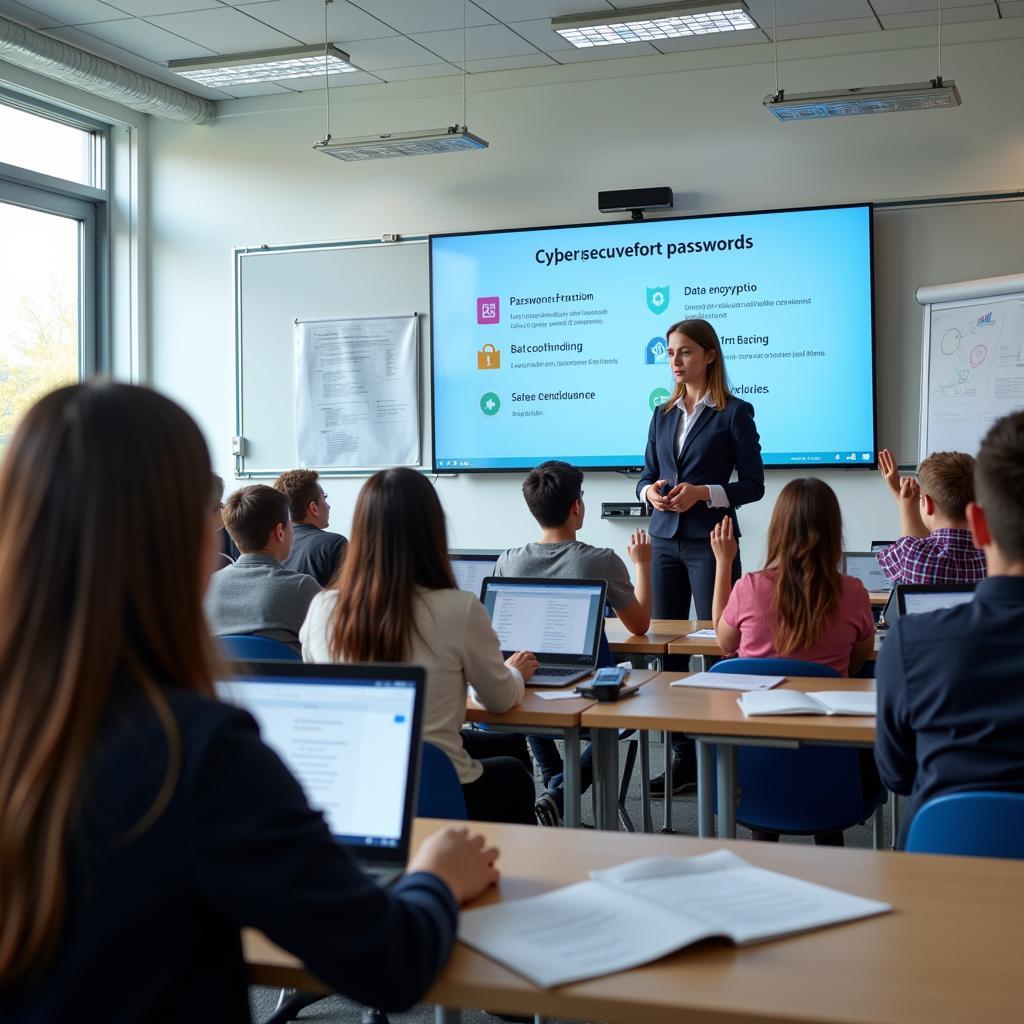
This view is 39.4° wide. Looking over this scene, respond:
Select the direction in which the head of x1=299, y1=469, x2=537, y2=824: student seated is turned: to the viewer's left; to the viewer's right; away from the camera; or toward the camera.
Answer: away from the camera

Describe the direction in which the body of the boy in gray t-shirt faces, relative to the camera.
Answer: away from the camera

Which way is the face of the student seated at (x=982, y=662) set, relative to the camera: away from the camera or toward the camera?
away from the camera

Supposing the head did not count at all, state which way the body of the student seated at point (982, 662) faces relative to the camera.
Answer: away from the camera

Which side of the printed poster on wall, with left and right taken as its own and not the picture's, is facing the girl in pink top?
front

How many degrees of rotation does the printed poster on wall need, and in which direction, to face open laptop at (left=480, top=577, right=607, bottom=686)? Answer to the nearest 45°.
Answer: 0° — it already faces it

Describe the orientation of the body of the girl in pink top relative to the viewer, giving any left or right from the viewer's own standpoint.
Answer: facing away from the viewer

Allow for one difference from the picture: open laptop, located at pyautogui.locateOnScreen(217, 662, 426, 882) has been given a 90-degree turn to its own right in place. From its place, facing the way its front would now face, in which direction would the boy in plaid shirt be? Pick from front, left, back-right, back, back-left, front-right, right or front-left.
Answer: right

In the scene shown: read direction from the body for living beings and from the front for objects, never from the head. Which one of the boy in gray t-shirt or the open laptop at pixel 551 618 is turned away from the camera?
the boy in gray t-shirt

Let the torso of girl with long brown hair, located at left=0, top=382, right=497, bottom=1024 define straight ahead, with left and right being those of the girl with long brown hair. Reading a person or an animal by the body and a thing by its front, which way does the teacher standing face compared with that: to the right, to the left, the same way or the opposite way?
the opposite way

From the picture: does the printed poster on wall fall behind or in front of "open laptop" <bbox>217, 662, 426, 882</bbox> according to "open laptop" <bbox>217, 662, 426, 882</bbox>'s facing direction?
behind
